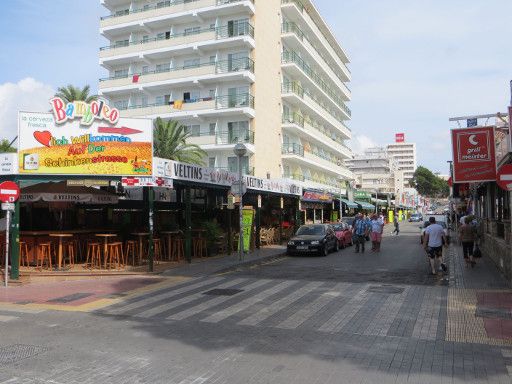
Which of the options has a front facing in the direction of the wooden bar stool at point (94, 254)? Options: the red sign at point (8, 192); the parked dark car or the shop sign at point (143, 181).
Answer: the parked dark car

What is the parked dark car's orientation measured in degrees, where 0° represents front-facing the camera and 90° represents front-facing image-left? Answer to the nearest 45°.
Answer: approximately 45°

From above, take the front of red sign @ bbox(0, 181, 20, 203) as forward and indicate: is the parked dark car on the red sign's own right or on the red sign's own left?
on the red sign's own left

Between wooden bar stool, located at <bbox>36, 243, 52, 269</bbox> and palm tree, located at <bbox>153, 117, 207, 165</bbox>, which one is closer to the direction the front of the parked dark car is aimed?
the wooden bar stool

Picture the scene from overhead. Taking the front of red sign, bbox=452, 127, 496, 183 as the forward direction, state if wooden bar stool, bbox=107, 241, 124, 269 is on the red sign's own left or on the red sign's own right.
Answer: on the red sign's own right
